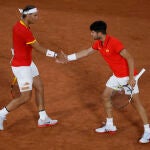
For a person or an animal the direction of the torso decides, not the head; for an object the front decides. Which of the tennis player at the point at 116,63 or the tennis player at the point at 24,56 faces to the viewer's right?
the tennis player at the point at 24,56

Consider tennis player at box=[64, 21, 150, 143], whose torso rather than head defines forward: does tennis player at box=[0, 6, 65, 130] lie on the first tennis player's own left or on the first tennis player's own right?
on the first tennis player's own right

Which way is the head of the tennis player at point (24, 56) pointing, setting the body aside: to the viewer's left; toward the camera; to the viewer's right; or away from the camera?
to the viewer's right

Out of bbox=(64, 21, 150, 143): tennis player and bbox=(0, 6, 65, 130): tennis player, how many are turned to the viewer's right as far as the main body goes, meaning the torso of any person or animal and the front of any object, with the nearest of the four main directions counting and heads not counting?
1

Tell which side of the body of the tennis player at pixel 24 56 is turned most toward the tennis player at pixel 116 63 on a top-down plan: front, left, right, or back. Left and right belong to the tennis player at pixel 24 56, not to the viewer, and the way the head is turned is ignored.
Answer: front

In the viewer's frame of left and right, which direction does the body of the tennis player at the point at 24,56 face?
facing to the right of the viewer

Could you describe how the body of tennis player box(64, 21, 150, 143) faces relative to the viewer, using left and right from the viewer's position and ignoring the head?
facing the viewer and to the left of the viewer
